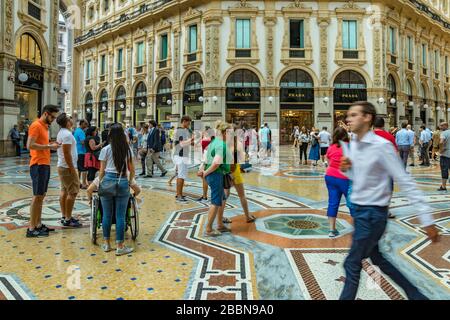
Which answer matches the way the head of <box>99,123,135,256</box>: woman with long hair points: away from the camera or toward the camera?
away from the camera

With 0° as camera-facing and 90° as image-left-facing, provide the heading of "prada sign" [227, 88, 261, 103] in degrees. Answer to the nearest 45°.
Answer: approximately 0°

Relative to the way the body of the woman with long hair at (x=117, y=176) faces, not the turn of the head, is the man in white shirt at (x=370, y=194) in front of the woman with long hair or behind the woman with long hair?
behind

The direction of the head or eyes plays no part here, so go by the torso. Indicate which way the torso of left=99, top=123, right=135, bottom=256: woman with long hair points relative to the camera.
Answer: away from the camera

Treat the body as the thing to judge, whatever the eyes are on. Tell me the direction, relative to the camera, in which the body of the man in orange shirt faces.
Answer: to the viewer's right

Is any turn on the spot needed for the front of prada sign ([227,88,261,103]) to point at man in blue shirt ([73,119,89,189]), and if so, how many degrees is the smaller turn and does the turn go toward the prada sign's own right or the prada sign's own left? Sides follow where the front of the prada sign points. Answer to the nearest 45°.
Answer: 0° — it already faces them

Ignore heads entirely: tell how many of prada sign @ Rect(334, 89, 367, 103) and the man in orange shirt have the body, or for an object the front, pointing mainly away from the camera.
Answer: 0

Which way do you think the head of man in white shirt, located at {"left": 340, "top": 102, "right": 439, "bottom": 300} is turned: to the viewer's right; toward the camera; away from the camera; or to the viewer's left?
to the viewer's left
